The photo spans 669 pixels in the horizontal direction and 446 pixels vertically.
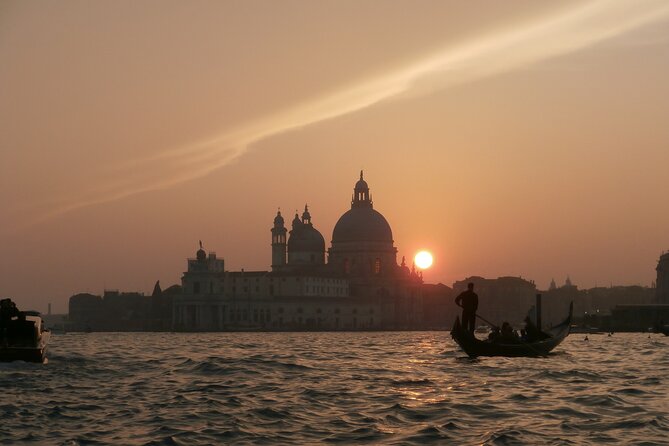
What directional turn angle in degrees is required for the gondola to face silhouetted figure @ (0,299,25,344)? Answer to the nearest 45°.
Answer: approximately 135° to its right

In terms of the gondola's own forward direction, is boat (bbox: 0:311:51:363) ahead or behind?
behind

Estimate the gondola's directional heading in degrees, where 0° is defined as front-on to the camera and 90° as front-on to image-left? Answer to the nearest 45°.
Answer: approximately 270°
